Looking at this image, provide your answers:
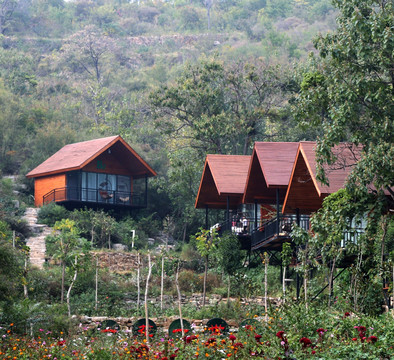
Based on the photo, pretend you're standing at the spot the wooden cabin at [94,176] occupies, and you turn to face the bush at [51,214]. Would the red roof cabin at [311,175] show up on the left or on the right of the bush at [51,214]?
left

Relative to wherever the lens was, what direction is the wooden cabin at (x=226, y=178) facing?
facing the viewer and to the left of the viewer

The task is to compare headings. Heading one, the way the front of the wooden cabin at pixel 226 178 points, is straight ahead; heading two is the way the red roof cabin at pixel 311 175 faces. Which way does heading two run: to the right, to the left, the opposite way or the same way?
the same way

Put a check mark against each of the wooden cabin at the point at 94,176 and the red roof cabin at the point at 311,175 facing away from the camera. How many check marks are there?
0

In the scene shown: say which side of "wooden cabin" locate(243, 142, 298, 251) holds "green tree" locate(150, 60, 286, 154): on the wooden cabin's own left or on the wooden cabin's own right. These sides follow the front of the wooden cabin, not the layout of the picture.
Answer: on the wooden cabin's own right

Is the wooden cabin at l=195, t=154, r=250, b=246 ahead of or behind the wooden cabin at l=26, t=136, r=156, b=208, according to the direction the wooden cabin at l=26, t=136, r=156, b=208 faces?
ahead

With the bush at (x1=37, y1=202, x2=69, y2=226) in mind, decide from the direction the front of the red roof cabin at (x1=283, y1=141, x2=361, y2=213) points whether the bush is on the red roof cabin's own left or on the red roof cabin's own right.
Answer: on the red roof cabin's own right

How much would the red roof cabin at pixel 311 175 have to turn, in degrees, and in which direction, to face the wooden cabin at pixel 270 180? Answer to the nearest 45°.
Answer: approximately 135° to its right

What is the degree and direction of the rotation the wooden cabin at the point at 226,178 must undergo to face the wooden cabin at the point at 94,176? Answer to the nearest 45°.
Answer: approximately 90° to its right

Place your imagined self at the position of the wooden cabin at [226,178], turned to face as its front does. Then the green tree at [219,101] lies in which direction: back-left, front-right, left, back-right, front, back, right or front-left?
back-right

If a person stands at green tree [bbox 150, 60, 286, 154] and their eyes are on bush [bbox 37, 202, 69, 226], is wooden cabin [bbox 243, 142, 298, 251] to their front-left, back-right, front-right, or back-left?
front-left

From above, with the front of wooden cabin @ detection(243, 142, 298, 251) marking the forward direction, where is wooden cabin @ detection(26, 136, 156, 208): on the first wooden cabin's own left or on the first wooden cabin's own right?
on the first wooden cabin's own right

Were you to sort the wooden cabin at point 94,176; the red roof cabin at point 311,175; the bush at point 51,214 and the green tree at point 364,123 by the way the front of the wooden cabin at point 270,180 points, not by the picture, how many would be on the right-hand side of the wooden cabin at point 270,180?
2

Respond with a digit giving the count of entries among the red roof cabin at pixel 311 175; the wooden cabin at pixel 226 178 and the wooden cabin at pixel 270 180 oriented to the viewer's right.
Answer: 0

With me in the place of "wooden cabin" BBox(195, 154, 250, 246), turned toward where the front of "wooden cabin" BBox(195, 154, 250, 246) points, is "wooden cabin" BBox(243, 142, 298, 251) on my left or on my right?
on my left
